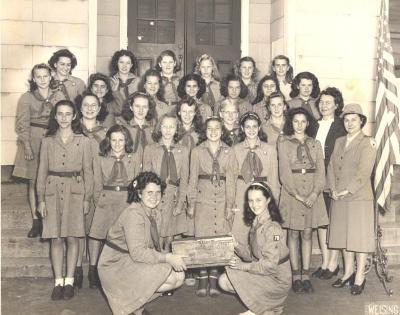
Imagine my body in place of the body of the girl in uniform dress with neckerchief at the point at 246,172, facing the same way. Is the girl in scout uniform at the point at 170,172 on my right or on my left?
on my right

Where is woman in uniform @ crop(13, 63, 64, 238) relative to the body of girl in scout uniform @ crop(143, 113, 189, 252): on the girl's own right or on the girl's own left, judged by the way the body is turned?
on the girl's own right

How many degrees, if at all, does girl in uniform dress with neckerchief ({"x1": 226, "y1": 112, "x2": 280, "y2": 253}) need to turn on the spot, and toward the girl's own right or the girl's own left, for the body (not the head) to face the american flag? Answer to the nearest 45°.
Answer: approximately 135° to the girl's own left

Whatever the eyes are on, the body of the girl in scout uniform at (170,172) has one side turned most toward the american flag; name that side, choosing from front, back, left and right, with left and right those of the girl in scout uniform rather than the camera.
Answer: left

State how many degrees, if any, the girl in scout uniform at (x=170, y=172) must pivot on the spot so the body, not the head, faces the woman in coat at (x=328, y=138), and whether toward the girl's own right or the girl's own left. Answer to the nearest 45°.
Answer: approximately 90° to the girl's own left
